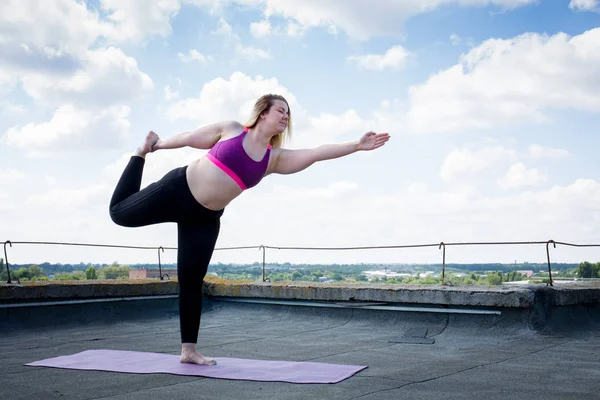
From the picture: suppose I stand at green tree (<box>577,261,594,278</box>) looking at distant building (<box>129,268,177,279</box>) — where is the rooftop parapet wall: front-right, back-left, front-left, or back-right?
front-left

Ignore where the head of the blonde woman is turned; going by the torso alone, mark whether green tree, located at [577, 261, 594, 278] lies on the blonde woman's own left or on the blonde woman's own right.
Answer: on the blonde woman's own left

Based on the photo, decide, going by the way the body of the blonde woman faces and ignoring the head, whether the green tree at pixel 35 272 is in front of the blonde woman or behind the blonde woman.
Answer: behind

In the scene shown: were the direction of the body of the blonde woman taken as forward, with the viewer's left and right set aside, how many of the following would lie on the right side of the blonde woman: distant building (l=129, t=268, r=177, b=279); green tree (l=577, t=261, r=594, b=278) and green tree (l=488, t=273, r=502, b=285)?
0

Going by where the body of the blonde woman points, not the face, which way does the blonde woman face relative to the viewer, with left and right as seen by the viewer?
facing the viewer and to the right of the viewer

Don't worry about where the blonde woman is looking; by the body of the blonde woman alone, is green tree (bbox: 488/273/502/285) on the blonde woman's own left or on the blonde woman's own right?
on the blonde woman's own left

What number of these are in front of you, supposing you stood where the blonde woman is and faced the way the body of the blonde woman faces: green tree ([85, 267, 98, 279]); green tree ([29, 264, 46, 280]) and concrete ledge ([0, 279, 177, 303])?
0

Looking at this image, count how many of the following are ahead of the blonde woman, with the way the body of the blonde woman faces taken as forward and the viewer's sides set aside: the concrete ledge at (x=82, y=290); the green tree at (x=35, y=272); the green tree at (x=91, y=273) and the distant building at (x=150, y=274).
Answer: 0

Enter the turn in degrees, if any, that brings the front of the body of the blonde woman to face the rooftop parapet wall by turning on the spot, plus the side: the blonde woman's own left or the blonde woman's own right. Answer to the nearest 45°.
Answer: approximately 90° to the blonde woman's own left

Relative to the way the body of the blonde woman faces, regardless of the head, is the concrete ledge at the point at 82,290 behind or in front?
behind

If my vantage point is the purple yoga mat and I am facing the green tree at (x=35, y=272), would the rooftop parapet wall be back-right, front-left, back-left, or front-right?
front-right

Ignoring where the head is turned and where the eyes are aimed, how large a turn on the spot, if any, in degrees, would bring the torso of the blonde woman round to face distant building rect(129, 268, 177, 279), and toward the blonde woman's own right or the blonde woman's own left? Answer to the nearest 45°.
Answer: approximately 135° to the blonde woman's own left

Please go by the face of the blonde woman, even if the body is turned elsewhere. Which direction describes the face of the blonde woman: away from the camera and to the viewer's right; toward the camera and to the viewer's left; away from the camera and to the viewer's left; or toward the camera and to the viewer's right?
toward the camera and to the viewer's right

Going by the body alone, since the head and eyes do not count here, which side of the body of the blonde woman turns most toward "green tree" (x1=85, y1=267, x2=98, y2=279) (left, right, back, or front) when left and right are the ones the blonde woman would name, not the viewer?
back
